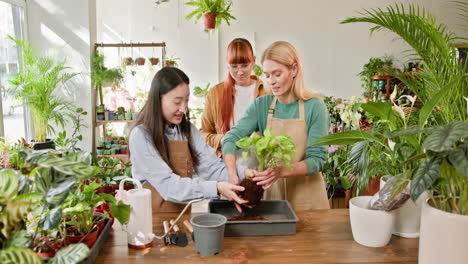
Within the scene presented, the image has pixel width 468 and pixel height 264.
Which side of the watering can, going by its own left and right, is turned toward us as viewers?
right

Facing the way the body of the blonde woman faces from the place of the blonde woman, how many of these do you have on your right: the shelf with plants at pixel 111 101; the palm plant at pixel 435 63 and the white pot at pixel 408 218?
1

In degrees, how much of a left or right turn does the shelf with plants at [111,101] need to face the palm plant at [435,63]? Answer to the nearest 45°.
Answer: approximately 45° to its left

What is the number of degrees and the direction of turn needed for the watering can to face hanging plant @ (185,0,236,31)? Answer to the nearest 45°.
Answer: approximately 90° to its left

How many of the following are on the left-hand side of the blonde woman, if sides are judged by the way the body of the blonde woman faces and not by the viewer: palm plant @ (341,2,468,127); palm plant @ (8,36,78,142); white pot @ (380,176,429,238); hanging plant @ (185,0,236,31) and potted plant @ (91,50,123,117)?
2

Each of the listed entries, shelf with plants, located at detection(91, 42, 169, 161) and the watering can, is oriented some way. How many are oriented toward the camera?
1

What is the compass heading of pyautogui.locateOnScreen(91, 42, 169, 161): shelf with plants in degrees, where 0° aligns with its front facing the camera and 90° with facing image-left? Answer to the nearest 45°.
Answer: approximately 0°

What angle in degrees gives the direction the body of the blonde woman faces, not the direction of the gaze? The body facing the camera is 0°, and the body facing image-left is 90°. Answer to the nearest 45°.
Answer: approximately 45°

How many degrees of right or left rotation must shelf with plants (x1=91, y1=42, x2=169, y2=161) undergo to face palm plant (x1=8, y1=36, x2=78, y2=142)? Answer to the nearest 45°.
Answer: approximately 45° to its right
